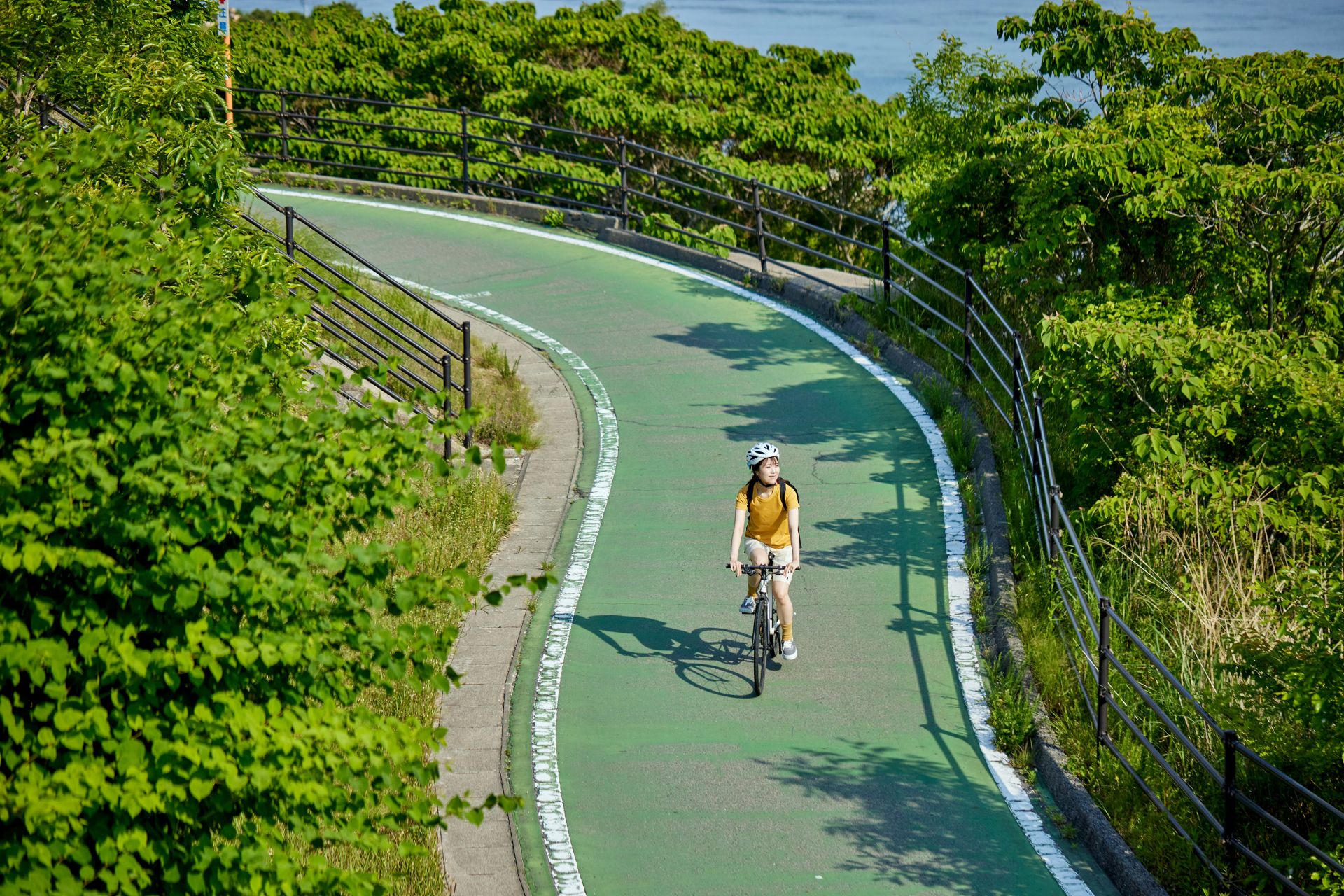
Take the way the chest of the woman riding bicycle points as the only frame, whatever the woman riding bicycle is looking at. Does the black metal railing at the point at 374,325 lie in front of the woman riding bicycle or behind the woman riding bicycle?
behind

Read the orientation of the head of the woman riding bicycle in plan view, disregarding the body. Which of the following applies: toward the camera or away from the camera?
toward the camera

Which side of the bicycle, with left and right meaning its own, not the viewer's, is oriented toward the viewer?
front

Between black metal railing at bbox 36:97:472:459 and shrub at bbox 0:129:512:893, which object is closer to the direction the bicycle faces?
the shrub
